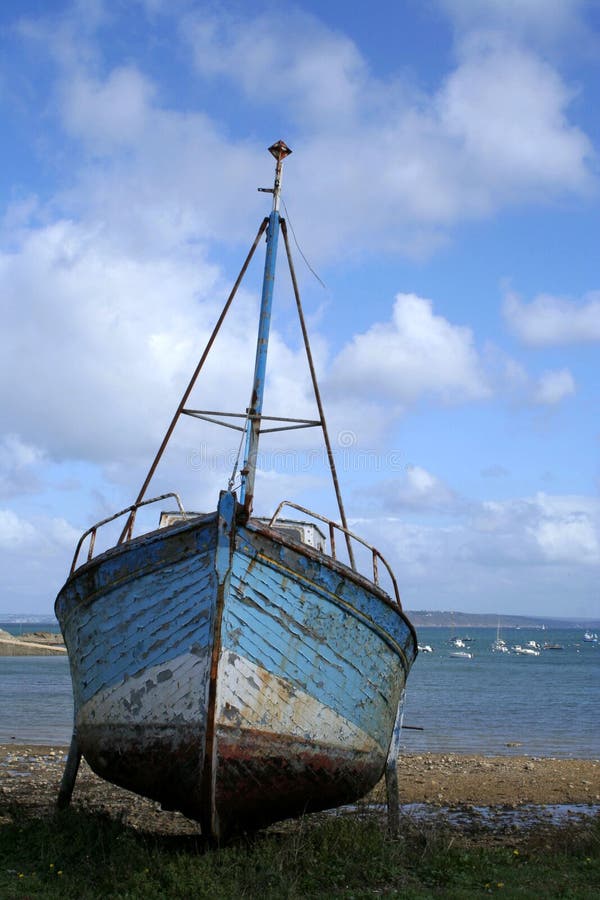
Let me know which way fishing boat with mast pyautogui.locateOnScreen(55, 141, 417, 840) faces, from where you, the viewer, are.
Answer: facing the viewer

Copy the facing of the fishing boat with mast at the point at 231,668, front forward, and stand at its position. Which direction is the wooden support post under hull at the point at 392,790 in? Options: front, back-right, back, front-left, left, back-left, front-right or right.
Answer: back-left

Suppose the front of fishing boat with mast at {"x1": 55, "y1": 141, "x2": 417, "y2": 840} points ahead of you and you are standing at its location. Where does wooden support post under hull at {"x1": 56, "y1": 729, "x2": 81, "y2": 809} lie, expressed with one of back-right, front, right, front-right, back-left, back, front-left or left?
back-right
